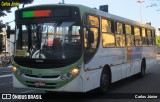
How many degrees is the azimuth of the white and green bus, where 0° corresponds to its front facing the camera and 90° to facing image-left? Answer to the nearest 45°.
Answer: approximately 45°
